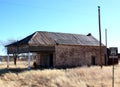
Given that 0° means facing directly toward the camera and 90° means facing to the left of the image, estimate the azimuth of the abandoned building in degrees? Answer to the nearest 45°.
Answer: approximately 45°
